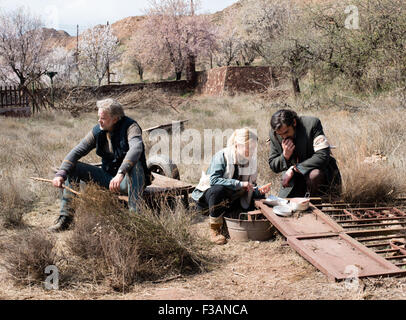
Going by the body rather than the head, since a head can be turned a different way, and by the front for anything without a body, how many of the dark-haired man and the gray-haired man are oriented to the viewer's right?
0

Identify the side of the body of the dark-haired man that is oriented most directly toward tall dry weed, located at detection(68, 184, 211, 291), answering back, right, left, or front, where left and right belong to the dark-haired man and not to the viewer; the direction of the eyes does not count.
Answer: front

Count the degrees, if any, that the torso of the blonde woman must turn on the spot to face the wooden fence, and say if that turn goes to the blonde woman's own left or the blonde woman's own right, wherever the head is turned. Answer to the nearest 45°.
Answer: approximately 180°

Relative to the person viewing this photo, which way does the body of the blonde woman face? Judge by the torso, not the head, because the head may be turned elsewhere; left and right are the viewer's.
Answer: facing the viewer and to the right of the viewer

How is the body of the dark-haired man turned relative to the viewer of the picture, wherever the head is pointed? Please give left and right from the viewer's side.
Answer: facing the viewer and to the left of the viewer

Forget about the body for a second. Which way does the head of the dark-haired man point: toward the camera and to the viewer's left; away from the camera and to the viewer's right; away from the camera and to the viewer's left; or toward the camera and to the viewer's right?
toward the camera and to the viewer's left

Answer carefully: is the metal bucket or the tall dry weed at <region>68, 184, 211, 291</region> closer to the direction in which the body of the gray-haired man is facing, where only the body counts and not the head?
the tall dry weed

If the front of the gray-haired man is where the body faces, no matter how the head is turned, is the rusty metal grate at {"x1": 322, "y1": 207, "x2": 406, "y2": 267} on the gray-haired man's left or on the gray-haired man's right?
on the gray-haired man's left

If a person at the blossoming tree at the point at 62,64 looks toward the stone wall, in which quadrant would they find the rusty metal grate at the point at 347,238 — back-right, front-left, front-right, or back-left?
front-right

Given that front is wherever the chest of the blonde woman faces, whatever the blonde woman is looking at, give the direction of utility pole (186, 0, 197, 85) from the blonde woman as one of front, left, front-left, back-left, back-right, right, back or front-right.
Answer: back-left

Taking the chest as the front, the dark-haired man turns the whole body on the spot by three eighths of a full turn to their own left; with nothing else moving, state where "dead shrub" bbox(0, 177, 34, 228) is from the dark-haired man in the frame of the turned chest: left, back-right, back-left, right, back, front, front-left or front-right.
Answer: back

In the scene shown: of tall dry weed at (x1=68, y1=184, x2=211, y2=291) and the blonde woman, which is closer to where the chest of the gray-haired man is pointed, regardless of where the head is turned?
the tall dry weed
